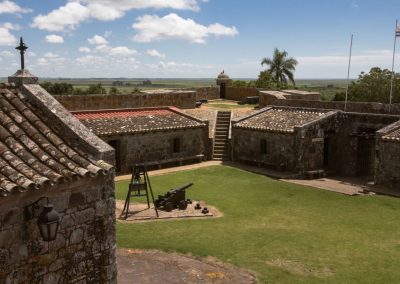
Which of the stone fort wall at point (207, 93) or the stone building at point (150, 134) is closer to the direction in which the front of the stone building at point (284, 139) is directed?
the stone building

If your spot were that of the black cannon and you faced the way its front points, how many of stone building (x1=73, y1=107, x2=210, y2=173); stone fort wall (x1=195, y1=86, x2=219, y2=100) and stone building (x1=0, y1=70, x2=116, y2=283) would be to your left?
2

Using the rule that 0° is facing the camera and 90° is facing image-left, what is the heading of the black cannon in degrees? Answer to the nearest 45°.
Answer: approximately 270°

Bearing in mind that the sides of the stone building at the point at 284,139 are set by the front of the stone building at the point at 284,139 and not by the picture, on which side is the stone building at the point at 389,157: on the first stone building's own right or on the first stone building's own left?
on the first stone building's own left

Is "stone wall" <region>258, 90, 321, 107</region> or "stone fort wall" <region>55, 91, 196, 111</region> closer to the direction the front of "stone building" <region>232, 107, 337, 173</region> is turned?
the stone fort wall

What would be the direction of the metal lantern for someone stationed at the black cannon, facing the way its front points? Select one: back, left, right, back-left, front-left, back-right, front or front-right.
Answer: right

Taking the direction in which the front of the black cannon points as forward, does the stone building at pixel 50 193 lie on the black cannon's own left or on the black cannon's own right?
on the black cannon's own right
